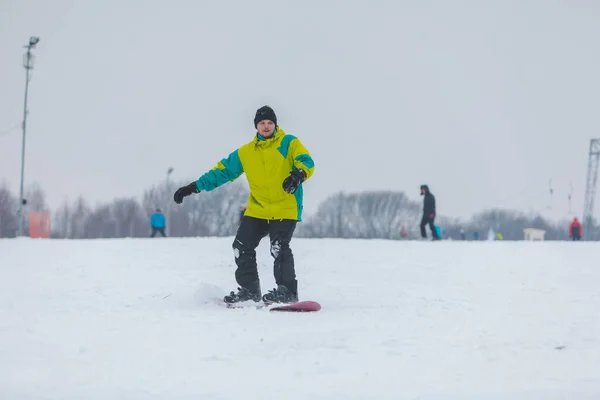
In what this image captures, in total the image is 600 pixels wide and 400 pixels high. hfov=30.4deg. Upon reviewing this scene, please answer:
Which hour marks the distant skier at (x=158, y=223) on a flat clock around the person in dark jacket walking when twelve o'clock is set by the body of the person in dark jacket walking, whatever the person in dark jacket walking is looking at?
The distant skier is roughly at 1 o'clock from the person in dark jacket walking.

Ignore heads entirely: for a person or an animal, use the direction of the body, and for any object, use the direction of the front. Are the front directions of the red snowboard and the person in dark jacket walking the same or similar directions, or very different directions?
very different directions

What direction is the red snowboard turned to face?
to the viewer's right

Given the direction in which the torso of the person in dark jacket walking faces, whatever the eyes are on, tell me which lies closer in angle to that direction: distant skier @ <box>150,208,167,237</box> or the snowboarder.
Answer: the distant skier

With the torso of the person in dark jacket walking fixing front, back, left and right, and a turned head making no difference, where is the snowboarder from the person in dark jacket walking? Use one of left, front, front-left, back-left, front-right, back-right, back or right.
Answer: left

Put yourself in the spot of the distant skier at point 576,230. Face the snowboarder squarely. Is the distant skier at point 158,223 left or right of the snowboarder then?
right

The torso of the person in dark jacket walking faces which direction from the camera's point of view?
to the viewer's left

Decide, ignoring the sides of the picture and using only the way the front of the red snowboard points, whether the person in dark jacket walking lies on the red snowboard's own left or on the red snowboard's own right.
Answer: on the red snowboard's own left

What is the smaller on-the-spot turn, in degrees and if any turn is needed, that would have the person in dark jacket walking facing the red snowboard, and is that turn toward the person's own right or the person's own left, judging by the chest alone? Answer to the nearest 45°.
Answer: approximately 90° to the person's own left
